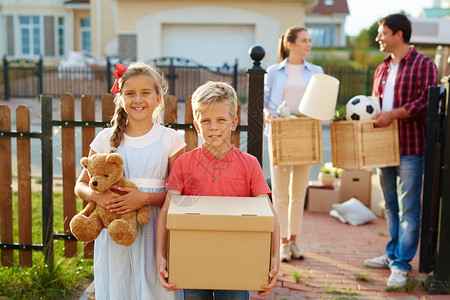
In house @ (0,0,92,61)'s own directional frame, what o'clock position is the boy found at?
The boy is roughly at 12 o'clock from the house.

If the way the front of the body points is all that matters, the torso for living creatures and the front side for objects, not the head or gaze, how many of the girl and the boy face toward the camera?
2

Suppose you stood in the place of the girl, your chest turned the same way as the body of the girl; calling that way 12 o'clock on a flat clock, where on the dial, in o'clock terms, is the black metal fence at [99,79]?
The black metal fence is roughly at 6 o'clock from the girl.

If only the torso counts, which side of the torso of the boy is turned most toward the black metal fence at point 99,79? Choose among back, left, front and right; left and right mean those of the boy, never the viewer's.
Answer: back

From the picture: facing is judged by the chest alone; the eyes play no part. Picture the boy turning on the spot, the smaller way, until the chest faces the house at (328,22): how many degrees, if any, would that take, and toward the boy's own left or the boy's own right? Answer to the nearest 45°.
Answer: approximately 180°

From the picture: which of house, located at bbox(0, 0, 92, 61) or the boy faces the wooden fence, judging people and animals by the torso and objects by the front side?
the house

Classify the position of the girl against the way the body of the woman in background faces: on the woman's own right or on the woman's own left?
on the woman's own right

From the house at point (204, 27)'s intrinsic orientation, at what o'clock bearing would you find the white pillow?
The white pillow is roughly at 12 o'clock from the house.

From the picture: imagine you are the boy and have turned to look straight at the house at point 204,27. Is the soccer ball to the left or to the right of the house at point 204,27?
right
